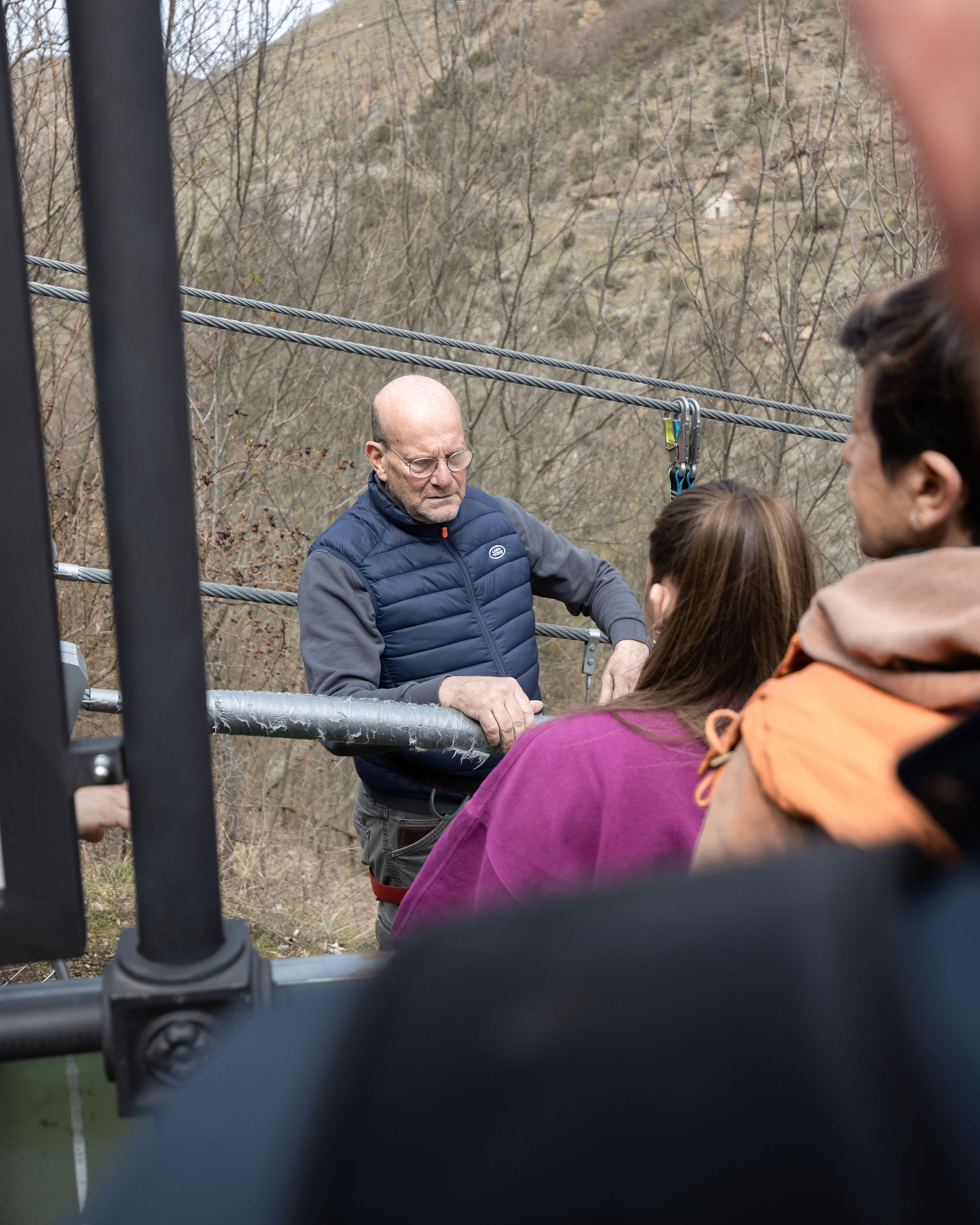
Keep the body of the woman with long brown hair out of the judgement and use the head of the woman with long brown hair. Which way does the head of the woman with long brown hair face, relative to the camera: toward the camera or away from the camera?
away from the camera

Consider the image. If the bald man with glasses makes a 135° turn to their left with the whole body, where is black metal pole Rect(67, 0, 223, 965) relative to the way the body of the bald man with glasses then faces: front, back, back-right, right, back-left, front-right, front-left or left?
back

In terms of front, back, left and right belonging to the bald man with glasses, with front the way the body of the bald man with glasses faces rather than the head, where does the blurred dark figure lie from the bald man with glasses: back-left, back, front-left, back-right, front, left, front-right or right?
front-right

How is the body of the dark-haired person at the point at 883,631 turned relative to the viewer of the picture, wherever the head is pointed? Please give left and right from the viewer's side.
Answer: facing away from the viewer and to the left of the viewer

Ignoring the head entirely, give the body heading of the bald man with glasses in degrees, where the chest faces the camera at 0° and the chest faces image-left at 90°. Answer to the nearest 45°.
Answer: approximately 315°

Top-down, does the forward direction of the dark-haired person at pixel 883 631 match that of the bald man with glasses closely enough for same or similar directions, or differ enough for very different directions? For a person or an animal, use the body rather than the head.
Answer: very different directions

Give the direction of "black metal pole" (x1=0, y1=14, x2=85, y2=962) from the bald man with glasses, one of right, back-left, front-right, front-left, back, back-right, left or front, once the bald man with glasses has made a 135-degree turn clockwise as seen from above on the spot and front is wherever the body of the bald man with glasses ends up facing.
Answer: left

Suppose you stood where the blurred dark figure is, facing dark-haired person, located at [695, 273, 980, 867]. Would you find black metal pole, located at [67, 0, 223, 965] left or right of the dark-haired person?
left

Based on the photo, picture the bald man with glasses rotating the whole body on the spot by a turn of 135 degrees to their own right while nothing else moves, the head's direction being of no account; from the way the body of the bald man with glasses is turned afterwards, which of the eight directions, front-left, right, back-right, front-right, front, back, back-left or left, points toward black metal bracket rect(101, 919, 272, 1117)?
left
